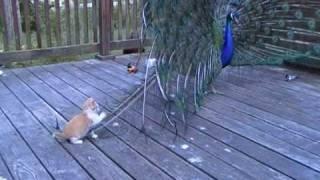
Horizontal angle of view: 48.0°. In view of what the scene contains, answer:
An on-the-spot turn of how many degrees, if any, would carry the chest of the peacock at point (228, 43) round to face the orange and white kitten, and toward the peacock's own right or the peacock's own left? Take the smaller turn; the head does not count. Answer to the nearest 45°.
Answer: approximately 135° to the peacock's own right

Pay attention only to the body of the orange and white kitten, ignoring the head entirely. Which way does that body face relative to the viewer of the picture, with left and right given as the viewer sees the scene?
facing to the right of the viewer

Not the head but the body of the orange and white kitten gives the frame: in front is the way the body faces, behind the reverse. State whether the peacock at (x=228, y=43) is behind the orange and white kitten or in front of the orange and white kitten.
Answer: in front

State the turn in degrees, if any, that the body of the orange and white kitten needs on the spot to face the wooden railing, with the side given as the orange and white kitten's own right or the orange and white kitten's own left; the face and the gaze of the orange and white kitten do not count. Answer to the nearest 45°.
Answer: approximately 90° to the orange and white kitten's own left

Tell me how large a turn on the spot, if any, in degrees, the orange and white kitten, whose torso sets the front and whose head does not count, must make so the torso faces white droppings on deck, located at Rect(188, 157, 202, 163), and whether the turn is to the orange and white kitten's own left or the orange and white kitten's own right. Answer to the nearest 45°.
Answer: approximately 45° to the orange and white kitten's own right

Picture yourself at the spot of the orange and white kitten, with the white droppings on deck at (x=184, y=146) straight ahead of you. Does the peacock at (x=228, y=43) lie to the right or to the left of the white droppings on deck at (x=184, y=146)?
left

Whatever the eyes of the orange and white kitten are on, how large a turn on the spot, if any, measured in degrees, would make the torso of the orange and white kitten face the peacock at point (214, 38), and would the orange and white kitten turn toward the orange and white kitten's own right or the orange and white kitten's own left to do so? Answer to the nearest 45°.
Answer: approximately 45° to the orange and white kitten's own left

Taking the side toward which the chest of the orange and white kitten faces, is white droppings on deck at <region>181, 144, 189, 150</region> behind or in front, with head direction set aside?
in front
